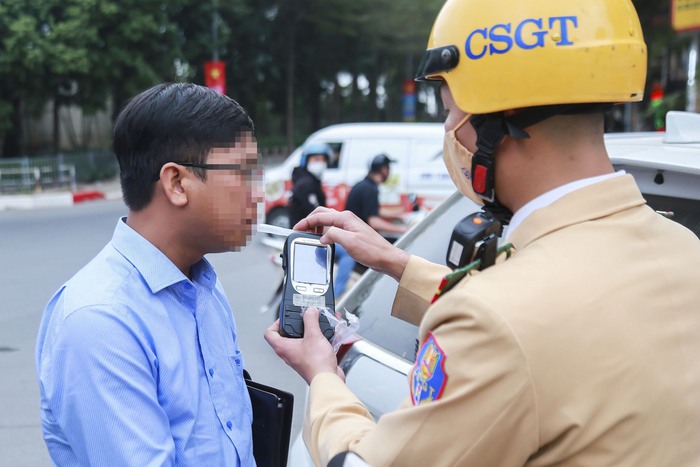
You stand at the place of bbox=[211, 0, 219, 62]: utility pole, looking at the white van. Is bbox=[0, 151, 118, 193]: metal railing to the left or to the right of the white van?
right

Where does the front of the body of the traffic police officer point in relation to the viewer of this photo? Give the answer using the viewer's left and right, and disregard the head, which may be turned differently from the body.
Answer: facing away from the viewer and to the left of the viewer

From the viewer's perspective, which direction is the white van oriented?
to the viewer's left

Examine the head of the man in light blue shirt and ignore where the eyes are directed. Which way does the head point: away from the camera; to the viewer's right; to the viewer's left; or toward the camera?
to the viewer's right

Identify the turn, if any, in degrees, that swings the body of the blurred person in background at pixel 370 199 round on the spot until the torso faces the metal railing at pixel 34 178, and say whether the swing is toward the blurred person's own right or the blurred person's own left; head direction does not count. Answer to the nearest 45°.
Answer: approximately 135° to the blurred person's own left

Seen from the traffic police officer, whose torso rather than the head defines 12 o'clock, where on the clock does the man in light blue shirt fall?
The man in light blue shirt is roughly at 11 o'clock from the traffic police officer.

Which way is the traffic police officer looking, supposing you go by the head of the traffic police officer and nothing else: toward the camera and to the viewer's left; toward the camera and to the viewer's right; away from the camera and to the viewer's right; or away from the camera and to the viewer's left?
away from the camera and to the viewer's left

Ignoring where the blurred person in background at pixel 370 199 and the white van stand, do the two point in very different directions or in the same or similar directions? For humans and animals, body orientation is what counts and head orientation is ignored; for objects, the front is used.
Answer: very different directions

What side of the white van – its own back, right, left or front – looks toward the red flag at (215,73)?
right

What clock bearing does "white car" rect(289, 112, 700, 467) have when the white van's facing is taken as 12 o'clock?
The white car is roughly at 9 o'clock from the white van.
